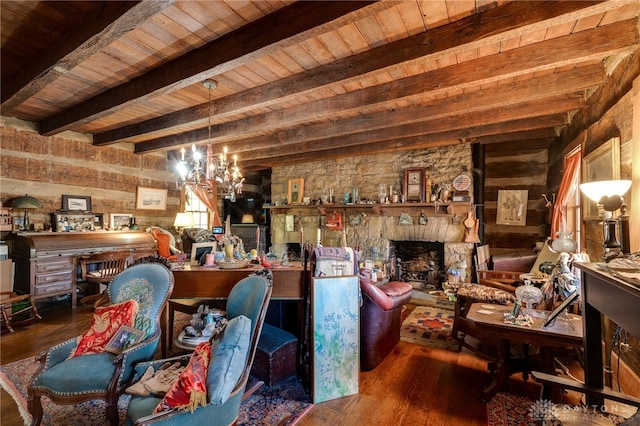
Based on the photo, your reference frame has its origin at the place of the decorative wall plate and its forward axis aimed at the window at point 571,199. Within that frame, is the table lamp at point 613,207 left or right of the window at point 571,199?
right

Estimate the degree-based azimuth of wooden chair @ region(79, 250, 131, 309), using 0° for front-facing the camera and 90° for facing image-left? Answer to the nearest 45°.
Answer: approximately 135°

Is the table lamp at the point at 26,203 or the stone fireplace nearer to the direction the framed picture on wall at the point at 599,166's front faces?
the table lamp

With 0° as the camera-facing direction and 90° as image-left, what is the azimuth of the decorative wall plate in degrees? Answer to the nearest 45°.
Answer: approximately 0°

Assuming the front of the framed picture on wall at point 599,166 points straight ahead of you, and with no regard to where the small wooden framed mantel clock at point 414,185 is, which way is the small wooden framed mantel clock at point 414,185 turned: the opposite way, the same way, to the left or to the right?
to the left

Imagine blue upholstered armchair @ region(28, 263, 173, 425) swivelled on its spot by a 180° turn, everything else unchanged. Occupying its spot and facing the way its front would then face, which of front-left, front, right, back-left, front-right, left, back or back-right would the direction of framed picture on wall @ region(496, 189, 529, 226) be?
front-right

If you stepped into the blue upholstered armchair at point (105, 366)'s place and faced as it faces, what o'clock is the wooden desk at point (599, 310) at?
The wooden desk is roughly at 9 o'clock from the blue upholstered armchair.

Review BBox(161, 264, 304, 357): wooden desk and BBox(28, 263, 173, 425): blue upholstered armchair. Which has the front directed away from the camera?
the wooden desk

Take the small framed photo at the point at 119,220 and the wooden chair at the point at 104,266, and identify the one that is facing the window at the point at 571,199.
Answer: the small framed photo
